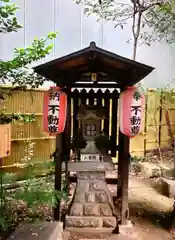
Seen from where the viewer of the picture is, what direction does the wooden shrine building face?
facing the viewer

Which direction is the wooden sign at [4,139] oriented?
toward the camera

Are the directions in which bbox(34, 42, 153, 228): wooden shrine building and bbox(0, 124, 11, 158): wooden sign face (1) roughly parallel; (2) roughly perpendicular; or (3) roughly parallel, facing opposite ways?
roughly parallel

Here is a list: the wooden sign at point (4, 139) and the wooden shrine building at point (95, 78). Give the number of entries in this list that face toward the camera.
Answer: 2

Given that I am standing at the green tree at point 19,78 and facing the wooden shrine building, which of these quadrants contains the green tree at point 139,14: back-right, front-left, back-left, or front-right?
front-left

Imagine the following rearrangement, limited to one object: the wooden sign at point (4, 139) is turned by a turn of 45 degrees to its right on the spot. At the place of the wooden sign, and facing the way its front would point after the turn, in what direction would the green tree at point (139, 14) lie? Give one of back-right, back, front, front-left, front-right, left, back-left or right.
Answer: back

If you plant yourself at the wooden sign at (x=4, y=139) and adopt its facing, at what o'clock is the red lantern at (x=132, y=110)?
The red lantern is roughly at 9 o'clock from the wooden sign.
